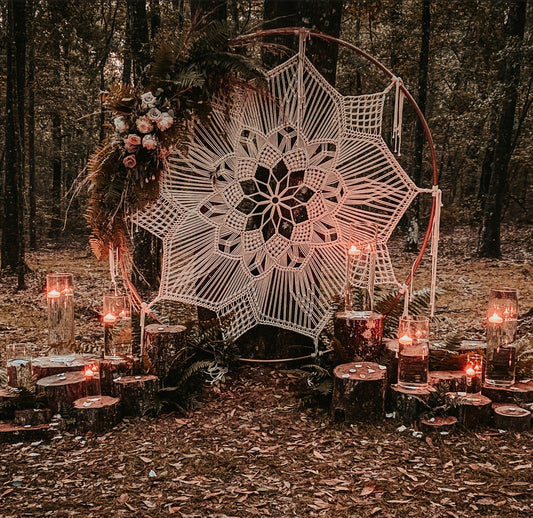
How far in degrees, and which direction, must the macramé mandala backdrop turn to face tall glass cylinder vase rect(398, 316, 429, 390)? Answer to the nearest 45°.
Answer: approximately 45° to its left

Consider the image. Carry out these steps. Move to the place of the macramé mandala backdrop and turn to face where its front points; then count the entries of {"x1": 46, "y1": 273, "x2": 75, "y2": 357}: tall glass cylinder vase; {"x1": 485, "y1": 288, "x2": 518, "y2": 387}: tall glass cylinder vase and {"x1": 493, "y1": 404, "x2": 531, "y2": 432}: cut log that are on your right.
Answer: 1

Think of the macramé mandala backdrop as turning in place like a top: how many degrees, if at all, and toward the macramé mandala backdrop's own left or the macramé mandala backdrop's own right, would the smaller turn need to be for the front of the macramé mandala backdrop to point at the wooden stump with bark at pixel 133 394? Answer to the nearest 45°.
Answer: approximately 45° to the macramé mandala backdrop's own right

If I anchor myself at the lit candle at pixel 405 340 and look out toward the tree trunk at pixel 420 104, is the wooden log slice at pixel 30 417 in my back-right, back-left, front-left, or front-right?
back-left

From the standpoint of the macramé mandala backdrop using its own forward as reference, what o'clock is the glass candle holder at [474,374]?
The glass candle holder is roughly at 10 o'clock from the macramé mandala backdrop.

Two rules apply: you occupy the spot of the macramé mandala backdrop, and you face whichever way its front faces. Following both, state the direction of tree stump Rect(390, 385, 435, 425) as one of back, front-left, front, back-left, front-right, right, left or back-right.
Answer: front-left

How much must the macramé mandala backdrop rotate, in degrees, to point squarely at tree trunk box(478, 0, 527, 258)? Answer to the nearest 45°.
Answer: approximately 135° to its left

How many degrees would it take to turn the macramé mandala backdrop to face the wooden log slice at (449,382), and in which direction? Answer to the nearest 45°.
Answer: approximately 45° to its left

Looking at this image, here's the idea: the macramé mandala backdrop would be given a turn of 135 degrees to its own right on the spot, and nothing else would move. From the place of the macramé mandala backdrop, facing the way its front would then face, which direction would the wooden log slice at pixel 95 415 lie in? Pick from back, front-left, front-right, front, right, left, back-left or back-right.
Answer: left

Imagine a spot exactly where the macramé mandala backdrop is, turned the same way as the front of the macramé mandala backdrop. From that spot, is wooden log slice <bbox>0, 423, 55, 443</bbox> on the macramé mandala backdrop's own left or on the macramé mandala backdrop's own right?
on the macramé mandala backdrop's own right

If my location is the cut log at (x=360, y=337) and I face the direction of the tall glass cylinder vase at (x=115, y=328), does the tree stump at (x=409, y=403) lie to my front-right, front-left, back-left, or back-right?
back-left

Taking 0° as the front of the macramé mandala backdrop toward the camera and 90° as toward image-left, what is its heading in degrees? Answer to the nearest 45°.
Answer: approximately 0°
